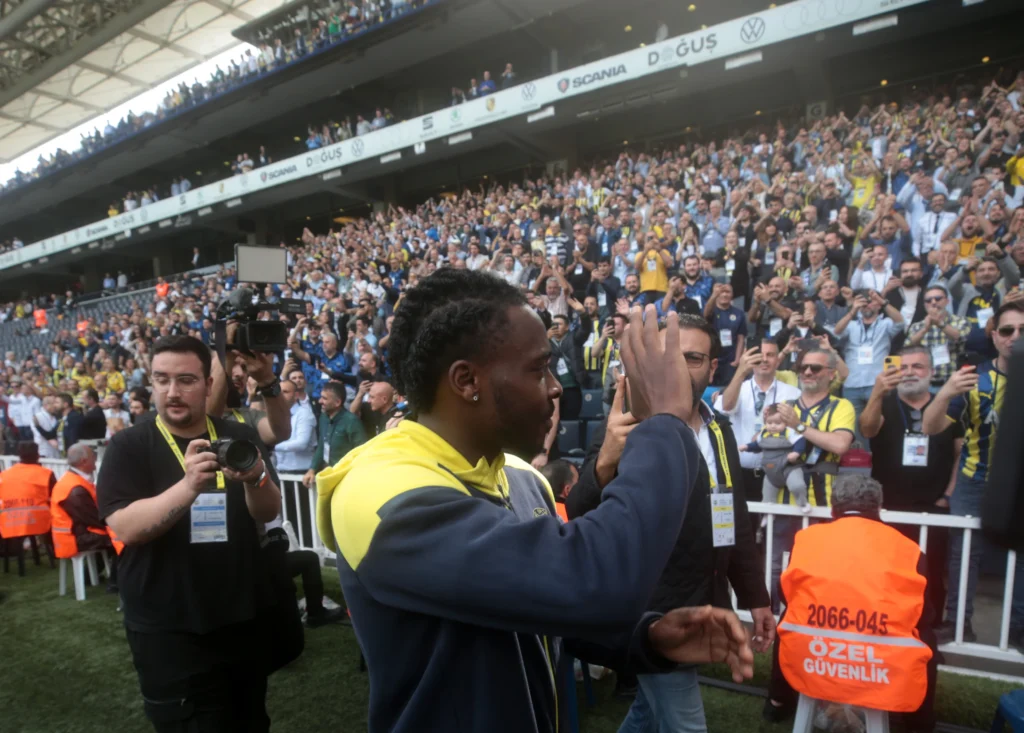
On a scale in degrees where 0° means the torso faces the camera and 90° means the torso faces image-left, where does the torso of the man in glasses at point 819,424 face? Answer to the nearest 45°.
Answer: approximately 45°

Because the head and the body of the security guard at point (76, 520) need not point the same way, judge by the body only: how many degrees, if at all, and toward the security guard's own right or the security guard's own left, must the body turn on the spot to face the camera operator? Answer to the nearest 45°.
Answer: approximately 135° to the security guard's own right

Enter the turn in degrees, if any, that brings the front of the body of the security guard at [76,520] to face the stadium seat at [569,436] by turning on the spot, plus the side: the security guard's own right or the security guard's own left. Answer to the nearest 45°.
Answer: approximately 45° to the security guard's own right

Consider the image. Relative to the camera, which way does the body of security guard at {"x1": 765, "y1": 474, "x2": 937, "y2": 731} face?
away from the camera

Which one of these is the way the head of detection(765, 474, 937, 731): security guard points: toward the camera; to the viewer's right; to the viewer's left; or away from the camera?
away from the camera

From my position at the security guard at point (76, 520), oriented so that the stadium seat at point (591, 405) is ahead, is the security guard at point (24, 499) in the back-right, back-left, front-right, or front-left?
back-left

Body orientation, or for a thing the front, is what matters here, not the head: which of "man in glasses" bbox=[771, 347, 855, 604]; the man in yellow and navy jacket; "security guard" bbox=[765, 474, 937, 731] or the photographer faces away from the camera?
the security guard

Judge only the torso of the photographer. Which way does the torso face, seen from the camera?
toward the camera

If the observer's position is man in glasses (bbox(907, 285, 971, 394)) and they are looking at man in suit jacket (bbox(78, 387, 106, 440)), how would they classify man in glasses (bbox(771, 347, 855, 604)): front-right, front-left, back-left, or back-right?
front-left

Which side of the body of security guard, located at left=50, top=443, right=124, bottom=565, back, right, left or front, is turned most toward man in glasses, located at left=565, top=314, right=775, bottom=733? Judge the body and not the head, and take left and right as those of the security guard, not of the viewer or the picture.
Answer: right

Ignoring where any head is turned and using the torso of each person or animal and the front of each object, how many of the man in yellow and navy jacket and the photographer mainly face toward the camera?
1

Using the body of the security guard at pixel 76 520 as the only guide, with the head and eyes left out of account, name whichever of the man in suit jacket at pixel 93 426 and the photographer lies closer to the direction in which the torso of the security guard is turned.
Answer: the man in suit jacket

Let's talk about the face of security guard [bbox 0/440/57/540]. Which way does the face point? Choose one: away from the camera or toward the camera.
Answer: away from the camera

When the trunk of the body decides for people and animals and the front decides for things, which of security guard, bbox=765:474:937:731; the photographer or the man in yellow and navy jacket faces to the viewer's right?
the man in yellow and navy jacket

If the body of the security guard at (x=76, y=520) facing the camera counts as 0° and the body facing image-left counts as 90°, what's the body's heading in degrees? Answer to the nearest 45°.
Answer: approximately 225°

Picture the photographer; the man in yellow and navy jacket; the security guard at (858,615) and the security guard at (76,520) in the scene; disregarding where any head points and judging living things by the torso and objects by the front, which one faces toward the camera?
the photographer

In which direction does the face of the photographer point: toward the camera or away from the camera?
toward the camera

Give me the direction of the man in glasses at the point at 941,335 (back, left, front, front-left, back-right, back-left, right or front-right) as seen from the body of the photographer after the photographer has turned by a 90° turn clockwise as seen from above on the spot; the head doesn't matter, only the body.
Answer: back

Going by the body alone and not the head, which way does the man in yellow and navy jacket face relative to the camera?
to the viewer's right
